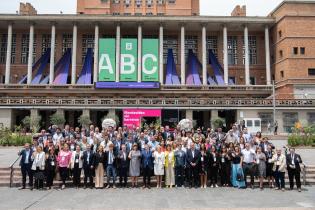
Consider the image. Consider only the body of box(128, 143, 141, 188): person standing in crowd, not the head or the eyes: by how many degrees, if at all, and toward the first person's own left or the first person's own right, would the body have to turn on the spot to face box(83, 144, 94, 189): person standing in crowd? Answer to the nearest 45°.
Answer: approximately 90° to the first person's own right

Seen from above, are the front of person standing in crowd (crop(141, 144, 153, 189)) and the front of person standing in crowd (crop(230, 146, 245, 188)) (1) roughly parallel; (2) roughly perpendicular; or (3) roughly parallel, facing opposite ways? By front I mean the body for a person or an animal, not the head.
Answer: roughly parallel

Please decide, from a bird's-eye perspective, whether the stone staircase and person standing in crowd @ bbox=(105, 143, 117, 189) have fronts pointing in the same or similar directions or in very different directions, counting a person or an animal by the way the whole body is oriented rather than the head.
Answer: same or similar directions

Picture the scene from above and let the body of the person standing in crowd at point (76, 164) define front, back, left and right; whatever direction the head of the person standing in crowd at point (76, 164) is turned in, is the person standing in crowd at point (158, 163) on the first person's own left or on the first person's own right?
on the first person's own left

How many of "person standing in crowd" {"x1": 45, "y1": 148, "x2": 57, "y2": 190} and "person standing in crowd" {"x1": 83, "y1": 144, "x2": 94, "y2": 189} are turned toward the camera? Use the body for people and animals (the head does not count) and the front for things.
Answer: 2

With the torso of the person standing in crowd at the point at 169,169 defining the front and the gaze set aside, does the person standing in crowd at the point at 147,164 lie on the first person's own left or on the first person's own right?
on the first person's own right

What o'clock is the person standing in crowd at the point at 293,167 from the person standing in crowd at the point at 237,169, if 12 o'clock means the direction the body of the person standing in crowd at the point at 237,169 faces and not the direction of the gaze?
the person standing in crowd at the point at 293,167 is roughly at 9 o'clock from the person standing in crowd at the point at 237,169.

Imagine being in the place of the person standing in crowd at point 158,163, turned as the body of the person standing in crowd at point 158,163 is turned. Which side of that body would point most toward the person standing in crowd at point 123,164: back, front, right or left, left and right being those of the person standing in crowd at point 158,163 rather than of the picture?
right

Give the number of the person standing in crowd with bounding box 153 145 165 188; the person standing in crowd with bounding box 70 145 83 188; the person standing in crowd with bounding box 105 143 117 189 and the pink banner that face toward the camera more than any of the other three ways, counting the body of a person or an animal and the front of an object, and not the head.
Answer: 4

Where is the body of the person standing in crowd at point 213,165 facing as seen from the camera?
toward the camera

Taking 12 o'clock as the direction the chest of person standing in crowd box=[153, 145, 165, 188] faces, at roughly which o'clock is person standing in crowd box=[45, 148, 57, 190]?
person standing in crowd box=[45, 148, 57, 190] is roughly at 3 o'clock from person standing in crowd box=[153, 145, 165, 188].

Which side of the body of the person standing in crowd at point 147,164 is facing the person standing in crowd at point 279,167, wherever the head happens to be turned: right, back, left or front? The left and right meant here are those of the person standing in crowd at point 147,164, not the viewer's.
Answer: left

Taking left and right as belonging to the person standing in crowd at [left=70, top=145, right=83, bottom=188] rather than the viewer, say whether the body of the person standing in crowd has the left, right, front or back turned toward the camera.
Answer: front

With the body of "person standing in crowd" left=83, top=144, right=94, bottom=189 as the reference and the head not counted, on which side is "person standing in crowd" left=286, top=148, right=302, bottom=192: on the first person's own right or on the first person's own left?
on the first person's own left

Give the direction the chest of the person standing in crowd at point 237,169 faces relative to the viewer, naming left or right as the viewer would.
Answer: facing the viewer

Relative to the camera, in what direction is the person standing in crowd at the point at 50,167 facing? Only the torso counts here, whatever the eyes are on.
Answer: toward the camera
